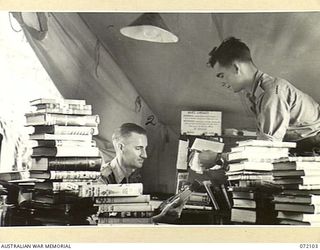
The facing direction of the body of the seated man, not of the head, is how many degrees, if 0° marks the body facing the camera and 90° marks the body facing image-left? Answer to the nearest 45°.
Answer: approximately 315°

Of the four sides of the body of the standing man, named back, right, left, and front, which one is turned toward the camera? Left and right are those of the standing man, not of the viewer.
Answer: left

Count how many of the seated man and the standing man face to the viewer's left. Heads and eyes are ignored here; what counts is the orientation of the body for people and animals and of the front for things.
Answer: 1

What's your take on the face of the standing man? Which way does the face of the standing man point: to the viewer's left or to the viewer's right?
to the viewer's left

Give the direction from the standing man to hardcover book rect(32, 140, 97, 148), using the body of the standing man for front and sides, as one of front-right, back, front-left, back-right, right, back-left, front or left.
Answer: front
